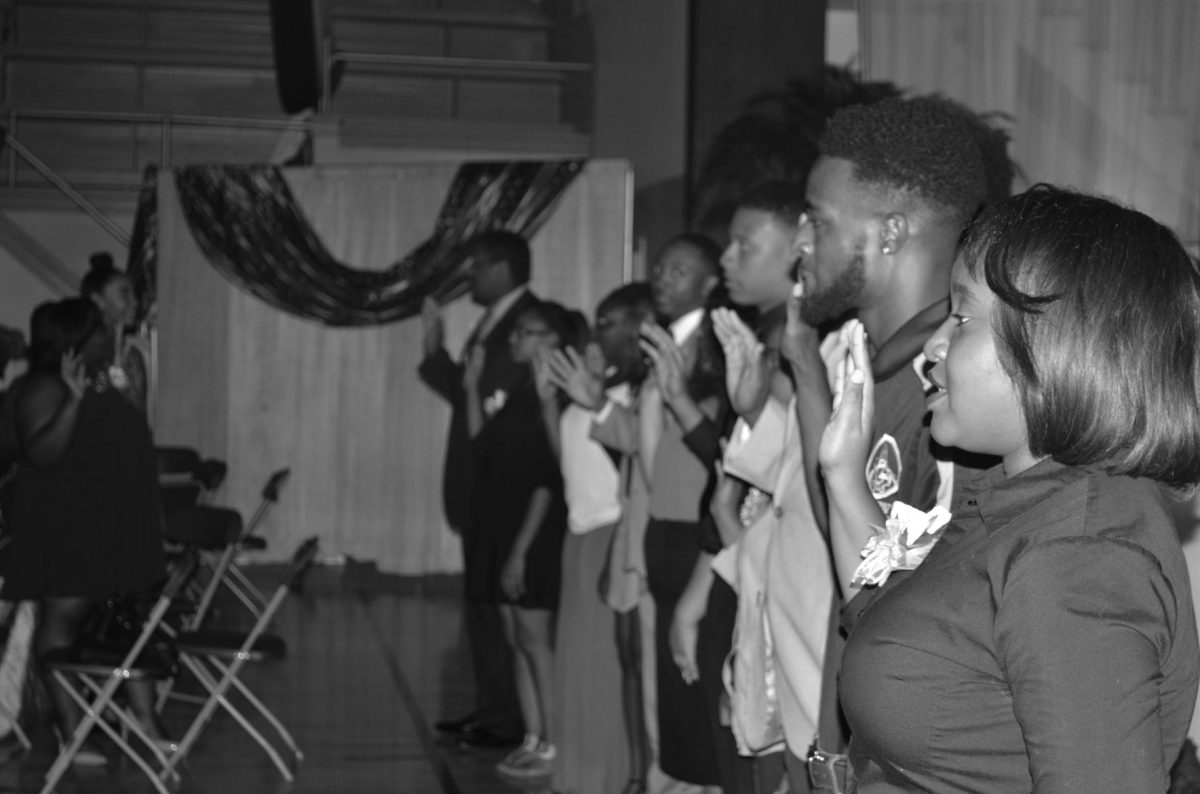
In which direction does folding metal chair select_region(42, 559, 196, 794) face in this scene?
to the viewer's left

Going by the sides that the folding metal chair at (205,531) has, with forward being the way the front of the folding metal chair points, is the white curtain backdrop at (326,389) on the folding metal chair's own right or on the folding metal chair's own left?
on the folding metal chair's own right

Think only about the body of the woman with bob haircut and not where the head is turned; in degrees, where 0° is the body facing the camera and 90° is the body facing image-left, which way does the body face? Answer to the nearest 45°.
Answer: approximately 90°

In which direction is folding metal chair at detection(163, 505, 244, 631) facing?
to the viewer's left

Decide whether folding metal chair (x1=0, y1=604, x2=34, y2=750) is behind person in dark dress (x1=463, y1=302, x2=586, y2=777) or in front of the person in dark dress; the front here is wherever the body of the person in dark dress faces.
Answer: in front

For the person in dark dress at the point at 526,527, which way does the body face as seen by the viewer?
to the viewer's left

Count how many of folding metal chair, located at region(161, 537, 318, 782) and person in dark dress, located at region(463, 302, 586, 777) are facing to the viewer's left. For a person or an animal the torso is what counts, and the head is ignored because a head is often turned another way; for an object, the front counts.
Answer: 2

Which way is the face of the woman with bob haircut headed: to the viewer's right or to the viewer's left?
to the viewer's left

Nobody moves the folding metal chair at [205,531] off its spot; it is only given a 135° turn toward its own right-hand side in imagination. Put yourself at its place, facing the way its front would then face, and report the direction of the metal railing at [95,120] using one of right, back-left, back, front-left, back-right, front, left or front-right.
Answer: front-left

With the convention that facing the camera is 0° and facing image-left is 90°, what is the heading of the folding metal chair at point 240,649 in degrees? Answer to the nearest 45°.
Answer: approximately 90°

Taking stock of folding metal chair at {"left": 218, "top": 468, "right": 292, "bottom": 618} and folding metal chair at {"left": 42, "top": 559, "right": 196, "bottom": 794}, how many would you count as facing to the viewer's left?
2
